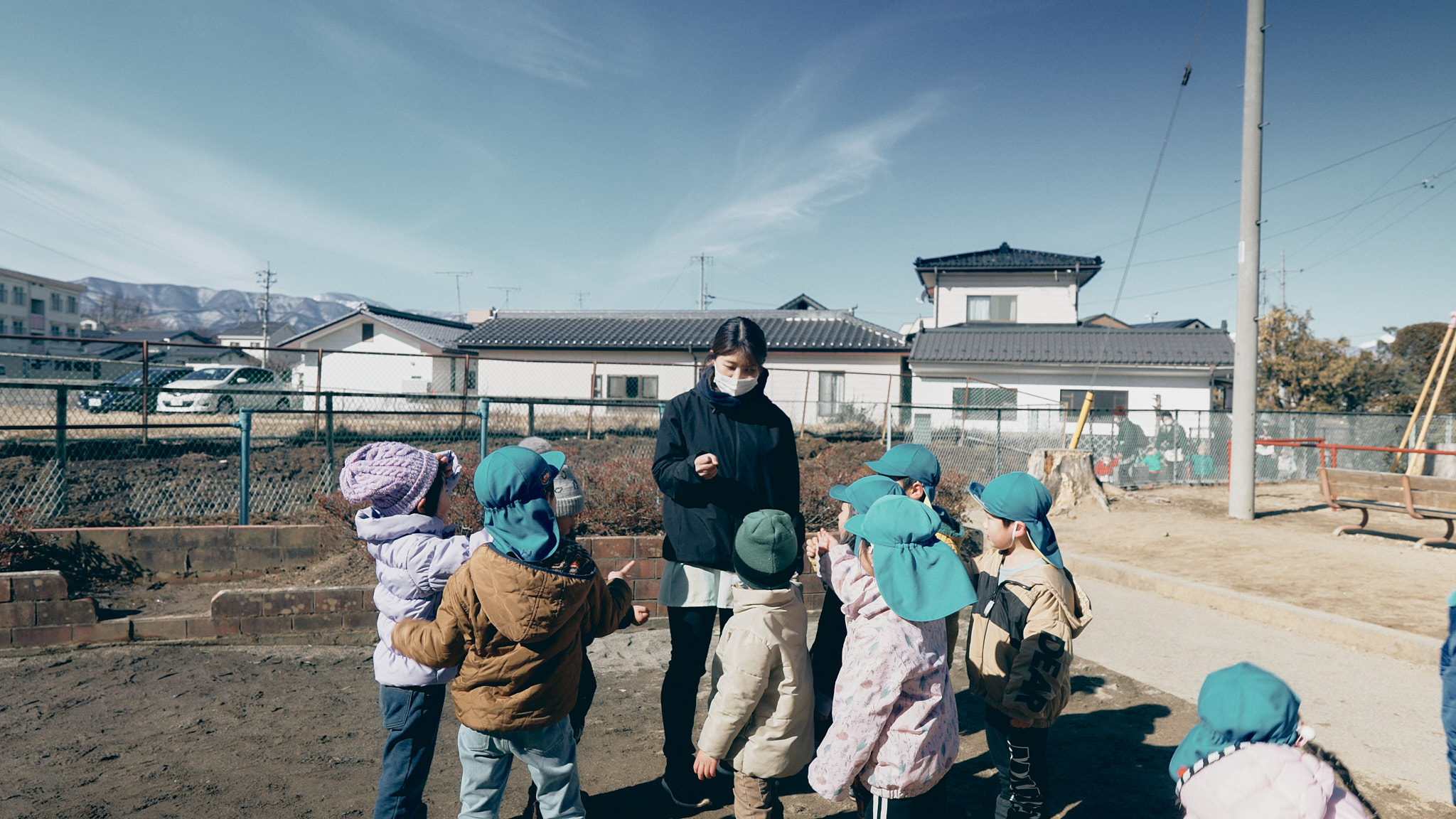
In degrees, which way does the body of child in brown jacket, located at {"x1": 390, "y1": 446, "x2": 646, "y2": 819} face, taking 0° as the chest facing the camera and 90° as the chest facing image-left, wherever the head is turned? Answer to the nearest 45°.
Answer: approximately 180°

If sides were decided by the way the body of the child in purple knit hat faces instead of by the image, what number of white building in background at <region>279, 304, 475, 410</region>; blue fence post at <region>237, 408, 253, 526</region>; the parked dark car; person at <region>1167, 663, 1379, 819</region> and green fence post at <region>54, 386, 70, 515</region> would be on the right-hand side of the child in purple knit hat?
1

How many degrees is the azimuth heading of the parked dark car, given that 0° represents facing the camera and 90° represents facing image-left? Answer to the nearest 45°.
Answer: approximately 45°

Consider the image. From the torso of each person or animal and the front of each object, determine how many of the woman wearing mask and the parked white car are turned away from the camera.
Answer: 0

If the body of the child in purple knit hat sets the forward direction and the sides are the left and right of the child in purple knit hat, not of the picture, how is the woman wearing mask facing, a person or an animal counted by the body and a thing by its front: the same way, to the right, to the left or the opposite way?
the opposite way

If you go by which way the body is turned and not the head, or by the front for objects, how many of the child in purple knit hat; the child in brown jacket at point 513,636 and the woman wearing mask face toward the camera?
1

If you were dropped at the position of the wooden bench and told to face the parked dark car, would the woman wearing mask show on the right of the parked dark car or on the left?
left

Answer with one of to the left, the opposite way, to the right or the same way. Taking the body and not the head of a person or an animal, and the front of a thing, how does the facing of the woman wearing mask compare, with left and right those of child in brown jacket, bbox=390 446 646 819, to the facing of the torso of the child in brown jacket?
the opposite way

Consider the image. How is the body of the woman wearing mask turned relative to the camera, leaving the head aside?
toward the camera

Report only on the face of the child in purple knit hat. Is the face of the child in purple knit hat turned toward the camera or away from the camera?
away from the camera

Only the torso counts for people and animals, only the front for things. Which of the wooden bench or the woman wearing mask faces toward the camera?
the woman wearing mask

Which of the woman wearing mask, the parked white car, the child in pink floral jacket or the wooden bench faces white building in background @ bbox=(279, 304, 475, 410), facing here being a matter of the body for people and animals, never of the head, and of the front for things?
the child in pink floral jacket

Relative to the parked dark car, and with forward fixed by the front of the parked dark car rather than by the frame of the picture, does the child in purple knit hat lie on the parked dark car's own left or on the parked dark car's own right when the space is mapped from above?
on the parked dark car's own left

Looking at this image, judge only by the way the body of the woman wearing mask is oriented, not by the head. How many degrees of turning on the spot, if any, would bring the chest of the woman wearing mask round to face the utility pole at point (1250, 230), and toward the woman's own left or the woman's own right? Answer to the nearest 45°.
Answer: approximately 135° to the woman's own left

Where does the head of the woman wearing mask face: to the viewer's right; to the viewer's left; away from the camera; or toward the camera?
toward the camera

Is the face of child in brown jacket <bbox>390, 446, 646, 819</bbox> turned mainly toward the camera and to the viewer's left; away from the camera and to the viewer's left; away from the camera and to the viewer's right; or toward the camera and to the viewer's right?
away from the camera and to the viewer's right

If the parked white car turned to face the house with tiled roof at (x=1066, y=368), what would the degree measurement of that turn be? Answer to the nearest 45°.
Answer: approximately 135° to its left

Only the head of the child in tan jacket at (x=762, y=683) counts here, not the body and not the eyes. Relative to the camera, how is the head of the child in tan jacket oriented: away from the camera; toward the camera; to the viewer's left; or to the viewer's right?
away from the camera

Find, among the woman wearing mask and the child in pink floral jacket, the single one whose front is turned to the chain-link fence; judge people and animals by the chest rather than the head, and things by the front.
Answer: the child in pink floral jacket
